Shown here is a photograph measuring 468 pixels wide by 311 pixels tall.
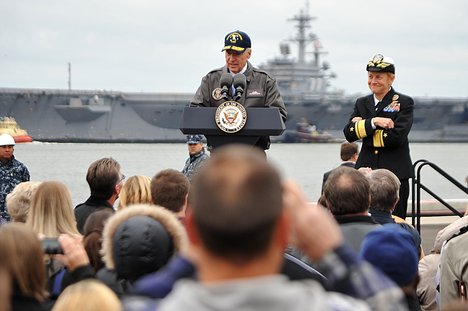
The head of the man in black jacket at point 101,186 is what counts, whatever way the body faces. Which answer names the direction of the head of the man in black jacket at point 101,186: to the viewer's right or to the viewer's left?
to the viewer's right

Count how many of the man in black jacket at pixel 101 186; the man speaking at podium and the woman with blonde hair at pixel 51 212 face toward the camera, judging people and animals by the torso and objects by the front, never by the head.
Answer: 1

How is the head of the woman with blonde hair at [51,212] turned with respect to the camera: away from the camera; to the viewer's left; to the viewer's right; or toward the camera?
away from the camera

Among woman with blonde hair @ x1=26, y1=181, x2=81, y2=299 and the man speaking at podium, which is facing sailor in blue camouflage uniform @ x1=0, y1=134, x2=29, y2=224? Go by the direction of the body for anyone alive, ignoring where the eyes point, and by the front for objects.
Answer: the woman with blonde hair

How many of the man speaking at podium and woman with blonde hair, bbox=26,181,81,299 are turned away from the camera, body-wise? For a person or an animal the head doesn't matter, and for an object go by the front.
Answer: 1

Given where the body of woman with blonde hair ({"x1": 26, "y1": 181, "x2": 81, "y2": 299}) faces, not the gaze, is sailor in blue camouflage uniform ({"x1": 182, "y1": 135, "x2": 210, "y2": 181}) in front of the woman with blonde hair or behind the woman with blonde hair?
in front

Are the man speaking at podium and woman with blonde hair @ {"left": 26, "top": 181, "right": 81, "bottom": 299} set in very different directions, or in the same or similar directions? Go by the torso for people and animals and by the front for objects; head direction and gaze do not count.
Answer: very different directions

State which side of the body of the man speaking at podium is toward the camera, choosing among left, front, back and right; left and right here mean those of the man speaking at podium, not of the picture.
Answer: front

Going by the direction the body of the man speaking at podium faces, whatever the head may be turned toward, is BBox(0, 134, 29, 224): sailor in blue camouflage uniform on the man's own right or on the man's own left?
on the man's own right

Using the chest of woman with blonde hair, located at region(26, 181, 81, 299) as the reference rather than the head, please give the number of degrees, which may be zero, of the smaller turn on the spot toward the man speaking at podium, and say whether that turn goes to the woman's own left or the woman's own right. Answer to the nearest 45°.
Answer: approximately 45° to the woman's own right

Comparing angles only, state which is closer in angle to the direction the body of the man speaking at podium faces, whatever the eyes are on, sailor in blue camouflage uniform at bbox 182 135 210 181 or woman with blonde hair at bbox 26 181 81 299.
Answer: the woman with blonde hair

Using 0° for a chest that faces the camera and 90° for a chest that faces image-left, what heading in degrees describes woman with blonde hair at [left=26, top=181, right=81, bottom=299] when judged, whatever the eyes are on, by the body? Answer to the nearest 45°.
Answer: approximately 180°
